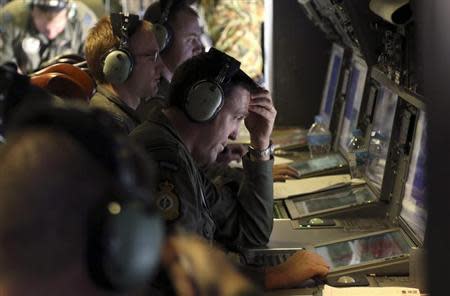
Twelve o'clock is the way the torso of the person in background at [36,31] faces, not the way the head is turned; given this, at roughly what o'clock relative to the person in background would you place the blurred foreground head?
The blurred foreground head is roughly at 12 o'clock from the person in background.

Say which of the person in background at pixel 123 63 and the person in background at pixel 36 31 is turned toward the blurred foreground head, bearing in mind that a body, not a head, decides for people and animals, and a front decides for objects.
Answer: the person in background at pixel 36 31

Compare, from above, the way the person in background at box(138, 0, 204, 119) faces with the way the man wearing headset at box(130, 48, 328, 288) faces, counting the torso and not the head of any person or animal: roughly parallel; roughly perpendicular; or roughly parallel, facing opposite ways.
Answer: roughly parallel

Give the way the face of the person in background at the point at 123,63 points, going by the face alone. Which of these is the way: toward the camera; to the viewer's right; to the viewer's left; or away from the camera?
to the viewer's right

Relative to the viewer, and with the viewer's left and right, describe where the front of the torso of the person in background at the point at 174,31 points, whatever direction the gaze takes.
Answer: facing to the right of the viewer

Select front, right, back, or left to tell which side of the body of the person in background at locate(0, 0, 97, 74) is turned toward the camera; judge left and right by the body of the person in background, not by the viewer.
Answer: front

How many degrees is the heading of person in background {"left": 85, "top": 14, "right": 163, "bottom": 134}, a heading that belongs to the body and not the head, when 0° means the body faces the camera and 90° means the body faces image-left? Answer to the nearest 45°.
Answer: approximately 270°

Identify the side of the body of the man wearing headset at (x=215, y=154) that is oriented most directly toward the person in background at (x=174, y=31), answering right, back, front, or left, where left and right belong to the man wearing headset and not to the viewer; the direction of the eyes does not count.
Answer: left

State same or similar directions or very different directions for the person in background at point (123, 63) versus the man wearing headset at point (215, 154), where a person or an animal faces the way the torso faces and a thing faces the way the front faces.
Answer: same or similar directions

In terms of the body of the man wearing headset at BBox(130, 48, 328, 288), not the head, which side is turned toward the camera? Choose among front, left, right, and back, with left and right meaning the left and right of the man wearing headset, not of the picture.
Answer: right

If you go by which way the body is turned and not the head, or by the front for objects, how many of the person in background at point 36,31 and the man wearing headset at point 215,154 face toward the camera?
1

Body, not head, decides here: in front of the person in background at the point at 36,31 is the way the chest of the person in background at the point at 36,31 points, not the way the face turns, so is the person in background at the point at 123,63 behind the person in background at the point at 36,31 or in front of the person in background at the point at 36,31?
in front
